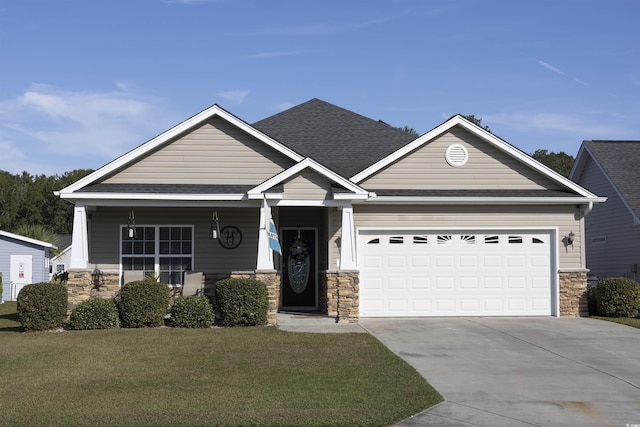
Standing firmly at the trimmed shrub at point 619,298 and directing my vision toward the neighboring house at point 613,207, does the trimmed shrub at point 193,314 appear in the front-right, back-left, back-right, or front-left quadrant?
back-left

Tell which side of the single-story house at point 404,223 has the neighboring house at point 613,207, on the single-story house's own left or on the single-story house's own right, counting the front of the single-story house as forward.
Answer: on the single-story house's own left

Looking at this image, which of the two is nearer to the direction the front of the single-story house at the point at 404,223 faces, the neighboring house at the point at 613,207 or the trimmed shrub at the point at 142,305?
the trimmed shrub

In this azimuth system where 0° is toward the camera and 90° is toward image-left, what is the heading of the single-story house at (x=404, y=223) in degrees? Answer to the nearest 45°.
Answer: approximately 0°

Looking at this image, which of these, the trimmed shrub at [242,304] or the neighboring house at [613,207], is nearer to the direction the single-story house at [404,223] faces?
the trimmed shrub

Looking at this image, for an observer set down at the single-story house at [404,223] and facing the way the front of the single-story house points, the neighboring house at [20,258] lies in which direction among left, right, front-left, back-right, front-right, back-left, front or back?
back-right

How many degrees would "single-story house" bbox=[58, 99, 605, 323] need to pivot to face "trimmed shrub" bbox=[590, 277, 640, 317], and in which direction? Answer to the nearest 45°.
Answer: approximately 90° to its left

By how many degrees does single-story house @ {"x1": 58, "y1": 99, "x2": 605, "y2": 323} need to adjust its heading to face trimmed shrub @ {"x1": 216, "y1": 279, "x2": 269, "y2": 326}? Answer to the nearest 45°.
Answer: approximately 45° to its right
